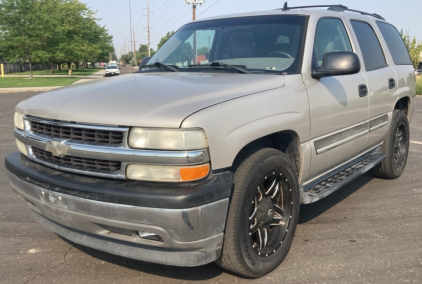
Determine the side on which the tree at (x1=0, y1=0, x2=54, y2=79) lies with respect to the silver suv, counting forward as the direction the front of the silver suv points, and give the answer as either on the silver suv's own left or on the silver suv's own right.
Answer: on the silver suv's own right

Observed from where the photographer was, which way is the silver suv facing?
facing the viewer and to the left of the viewer
